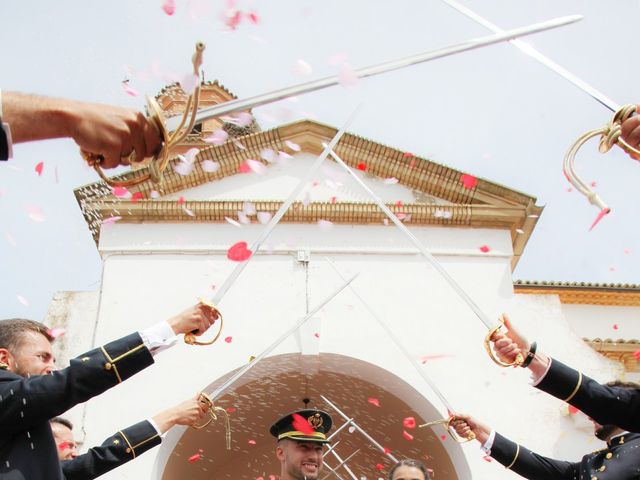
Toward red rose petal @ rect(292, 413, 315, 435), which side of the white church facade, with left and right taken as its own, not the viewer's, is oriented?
front

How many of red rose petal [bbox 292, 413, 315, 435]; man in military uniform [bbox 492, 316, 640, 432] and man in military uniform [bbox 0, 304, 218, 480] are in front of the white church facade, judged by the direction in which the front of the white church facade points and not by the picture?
3

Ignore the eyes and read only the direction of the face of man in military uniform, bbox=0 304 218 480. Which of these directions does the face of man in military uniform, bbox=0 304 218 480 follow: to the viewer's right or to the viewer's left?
to the viewer's right

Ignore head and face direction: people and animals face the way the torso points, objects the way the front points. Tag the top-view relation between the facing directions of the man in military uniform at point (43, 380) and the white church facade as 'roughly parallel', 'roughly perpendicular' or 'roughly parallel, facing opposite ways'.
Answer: roughly perpendicular

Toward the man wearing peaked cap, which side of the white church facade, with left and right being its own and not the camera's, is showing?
front

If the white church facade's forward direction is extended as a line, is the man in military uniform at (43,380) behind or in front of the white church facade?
in front

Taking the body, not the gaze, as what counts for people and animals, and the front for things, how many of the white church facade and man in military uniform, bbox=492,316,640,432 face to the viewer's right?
0

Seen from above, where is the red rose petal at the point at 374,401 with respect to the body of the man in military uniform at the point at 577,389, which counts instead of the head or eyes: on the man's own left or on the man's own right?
on the man's own right

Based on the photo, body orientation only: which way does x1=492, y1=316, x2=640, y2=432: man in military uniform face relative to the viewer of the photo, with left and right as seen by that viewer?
facing to the left of the viewer

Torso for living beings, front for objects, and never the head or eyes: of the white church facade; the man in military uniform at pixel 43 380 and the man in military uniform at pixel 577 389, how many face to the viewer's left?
1

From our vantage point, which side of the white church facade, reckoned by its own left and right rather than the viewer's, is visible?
front

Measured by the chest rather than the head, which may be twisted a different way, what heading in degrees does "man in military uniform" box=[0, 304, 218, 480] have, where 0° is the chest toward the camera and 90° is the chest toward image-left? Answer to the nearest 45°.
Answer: approximately 270°
